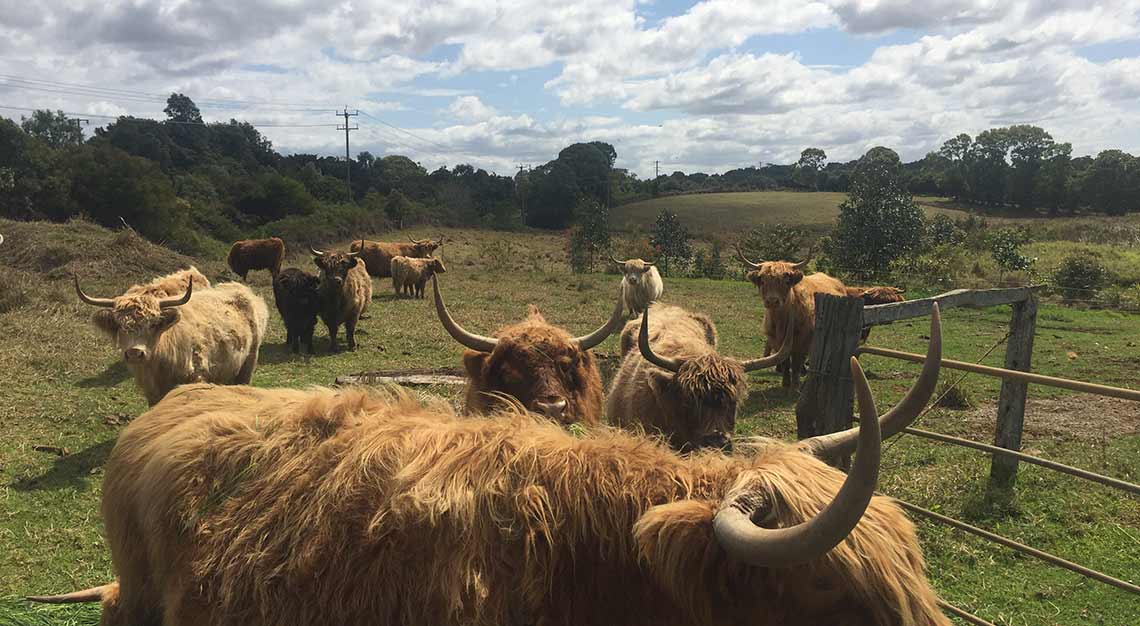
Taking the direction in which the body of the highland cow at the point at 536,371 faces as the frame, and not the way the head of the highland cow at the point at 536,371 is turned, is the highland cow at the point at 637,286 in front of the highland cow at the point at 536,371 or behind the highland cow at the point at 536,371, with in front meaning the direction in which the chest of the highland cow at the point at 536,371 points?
behind

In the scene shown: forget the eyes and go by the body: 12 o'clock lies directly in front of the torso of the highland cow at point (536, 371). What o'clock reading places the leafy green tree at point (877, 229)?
The leafy green tree is roughly at 7 o'clock from the highland cow.

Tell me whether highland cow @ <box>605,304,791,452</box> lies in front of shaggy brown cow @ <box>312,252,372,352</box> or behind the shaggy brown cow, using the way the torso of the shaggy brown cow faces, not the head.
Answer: in front

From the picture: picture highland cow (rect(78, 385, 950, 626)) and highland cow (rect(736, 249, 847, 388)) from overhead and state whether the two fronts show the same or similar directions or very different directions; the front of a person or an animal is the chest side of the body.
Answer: very different directions

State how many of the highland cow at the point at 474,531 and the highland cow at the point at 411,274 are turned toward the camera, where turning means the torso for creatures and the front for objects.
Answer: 0

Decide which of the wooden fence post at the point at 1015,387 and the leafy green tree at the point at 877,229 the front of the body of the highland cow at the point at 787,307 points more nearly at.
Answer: the wooden fence post

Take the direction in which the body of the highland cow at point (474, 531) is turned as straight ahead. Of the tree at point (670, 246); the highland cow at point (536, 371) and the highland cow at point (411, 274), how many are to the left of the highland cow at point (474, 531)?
3

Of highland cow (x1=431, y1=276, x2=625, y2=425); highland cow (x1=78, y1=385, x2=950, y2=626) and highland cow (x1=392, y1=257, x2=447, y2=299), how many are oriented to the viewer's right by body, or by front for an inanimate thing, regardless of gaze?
2

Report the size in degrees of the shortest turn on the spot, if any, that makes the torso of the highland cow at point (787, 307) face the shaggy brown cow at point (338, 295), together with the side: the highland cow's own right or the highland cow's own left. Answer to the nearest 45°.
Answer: approximately 45° to the highland cow's own right

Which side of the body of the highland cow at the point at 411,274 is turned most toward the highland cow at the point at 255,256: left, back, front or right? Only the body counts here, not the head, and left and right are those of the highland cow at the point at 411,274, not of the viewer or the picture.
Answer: back

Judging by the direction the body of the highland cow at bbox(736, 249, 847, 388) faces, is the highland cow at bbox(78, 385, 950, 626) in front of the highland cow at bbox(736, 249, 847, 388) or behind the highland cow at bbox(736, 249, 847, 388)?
in front

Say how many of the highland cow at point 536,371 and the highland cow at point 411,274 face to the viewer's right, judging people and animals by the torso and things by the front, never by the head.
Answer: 1

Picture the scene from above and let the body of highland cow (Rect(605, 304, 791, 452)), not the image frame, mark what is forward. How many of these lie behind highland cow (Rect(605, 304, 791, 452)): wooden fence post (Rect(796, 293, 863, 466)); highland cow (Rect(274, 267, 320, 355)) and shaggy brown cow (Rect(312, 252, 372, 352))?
2

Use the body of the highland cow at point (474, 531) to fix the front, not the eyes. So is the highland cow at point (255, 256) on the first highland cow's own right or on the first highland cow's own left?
on the first highland cow's own left
